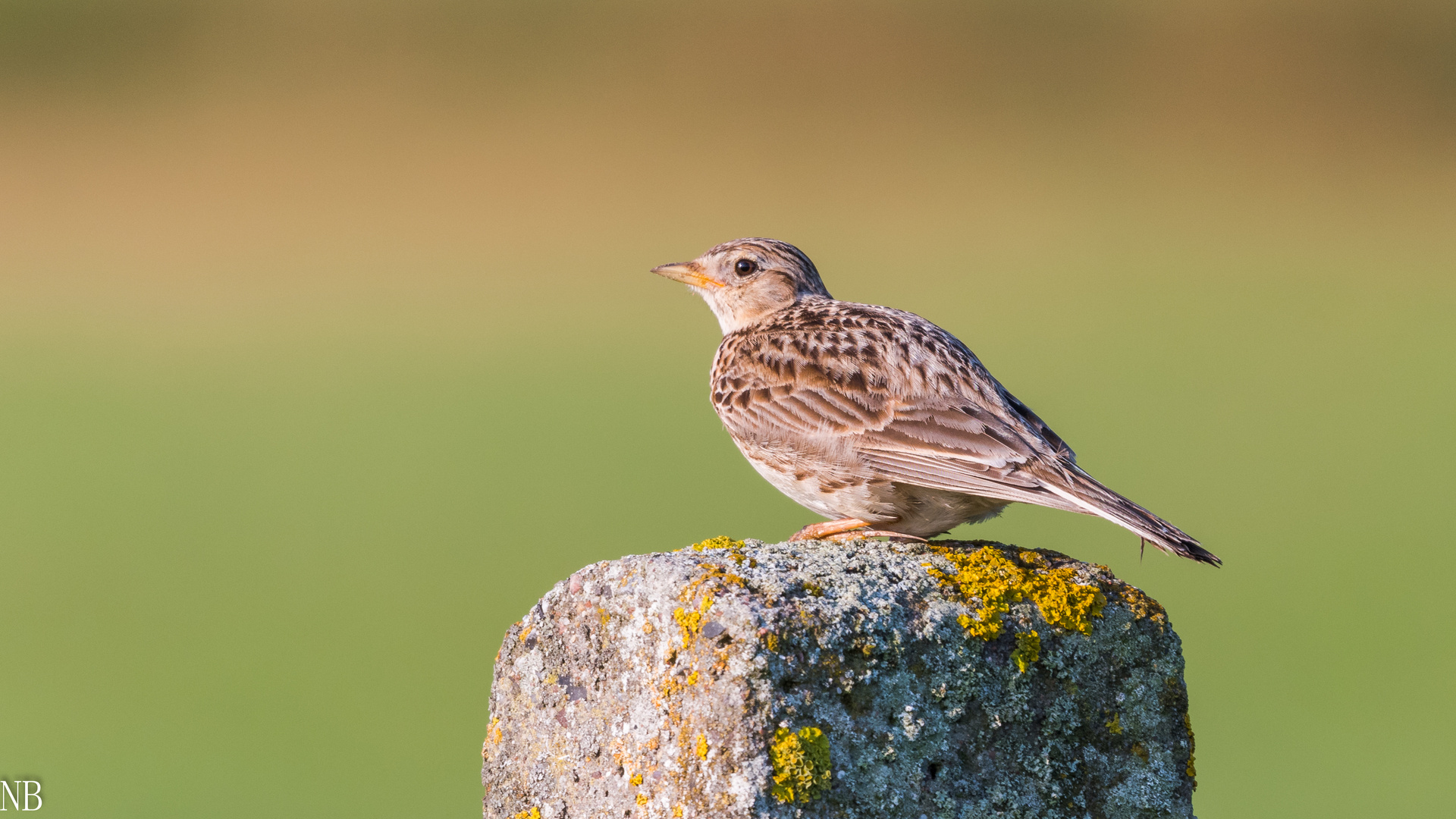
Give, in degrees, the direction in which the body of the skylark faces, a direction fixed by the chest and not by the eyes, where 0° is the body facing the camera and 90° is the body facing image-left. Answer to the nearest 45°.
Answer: approximately 90°
